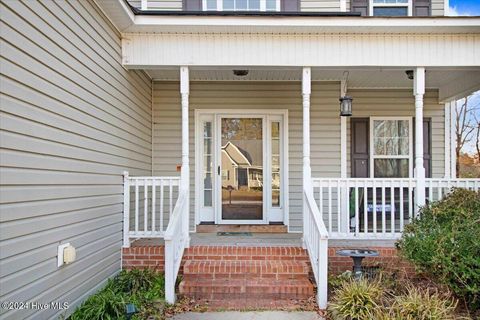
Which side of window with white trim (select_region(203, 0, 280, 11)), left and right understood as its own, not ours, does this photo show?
front

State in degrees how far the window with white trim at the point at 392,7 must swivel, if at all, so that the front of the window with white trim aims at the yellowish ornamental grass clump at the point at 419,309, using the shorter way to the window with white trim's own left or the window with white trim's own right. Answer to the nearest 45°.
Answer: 0° — it already faces it

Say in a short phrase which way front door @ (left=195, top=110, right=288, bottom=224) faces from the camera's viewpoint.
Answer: facing the viewer

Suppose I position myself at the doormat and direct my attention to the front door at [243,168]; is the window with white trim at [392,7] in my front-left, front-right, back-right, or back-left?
front-right

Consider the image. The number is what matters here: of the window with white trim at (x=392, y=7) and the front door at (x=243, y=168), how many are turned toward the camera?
2

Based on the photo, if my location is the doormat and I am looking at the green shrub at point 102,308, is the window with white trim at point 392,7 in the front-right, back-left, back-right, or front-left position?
back-left

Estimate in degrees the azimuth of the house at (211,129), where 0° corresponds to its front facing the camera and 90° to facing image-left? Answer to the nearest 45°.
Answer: approximately 0°

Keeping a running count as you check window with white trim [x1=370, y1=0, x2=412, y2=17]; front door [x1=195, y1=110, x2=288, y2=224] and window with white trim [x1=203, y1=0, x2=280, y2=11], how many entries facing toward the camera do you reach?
3

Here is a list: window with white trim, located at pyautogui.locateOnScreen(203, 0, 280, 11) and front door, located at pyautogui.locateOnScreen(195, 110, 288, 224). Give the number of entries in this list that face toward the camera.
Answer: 2

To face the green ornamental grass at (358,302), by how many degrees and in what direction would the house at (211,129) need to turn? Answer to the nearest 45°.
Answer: approximately 45° to its left

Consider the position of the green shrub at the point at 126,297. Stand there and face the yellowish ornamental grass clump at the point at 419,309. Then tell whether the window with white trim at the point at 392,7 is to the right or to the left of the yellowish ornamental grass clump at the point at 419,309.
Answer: left
